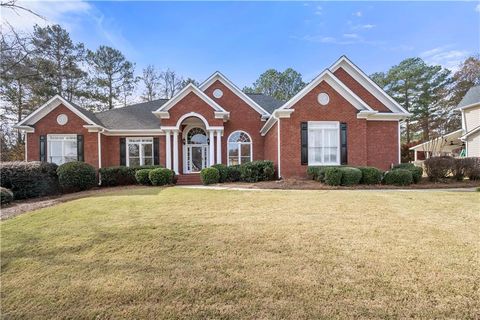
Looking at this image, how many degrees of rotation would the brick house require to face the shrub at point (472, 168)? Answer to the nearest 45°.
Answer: approximately 45° to its left

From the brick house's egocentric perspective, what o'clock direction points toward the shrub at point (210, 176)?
The shrub is roughly at 1 o'clock from the brick house.

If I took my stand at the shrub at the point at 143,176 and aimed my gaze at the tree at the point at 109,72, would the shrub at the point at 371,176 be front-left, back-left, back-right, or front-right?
back-right

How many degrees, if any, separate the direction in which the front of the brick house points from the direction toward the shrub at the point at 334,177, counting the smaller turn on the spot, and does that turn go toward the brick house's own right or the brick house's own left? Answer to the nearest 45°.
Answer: approximately 45° to the brick house's own left

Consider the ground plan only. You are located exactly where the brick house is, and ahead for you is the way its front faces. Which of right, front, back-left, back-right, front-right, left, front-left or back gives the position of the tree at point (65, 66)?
back-right

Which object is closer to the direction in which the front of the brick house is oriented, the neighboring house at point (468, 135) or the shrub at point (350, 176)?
the shrub

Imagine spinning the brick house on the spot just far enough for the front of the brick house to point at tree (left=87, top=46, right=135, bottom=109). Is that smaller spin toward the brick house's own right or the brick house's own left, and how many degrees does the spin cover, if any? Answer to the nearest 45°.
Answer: approximately 135° to the brick house's own right

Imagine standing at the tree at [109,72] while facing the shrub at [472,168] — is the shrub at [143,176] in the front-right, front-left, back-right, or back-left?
front-right

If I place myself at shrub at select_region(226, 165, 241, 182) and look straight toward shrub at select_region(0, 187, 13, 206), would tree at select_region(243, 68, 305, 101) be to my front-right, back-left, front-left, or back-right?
back-right

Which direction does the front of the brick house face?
toward the camera

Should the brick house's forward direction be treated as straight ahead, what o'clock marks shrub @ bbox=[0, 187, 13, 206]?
The shrub is roughly at 2 o'clock from the brick house.

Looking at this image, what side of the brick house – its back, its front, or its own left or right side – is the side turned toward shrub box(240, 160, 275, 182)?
front

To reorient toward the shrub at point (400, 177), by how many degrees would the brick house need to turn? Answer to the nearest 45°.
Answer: approximately 45° to its left
